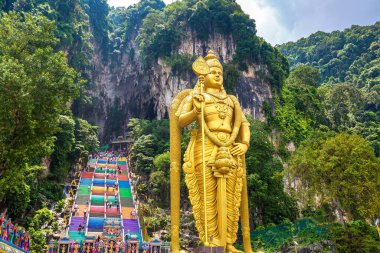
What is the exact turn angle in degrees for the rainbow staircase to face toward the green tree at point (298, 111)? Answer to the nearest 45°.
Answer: approximately 90° to its left

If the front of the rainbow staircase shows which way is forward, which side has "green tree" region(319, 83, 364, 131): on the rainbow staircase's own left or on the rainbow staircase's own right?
on the rainbow staircase's own left

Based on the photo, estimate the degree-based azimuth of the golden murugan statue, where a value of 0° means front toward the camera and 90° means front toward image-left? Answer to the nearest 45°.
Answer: approximately 315°

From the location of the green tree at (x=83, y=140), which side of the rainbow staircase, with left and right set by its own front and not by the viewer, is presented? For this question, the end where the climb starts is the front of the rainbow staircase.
back

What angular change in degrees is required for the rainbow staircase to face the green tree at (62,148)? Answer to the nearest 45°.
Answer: approximately 135° to its right

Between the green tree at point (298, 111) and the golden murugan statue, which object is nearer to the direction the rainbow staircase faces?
the golden murugan statue

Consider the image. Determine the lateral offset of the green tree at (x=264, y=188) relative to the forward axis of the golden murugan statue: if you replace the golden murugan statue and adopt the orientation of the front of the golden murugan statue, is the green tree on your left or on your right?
on your left

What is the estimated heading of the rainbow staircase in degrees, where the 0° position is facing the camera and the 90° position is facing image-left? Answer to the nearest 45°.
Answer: approximately 0°

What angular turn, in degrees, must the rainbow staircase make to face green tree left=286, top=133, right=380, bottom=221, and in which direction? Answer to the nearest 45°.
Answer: approximately 45° to its left

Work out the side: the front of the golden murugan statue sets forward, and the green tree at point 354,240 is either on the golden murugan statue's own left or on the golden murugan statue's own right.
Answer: on the golden murugan statue's own left

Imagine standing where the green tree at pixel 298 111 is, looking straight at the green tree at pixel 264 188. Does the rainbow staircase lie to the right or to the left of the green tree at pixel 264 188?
right

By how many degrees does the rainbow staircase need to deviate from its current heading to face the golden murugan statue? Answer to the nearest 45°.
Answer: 0° — it already faces it
